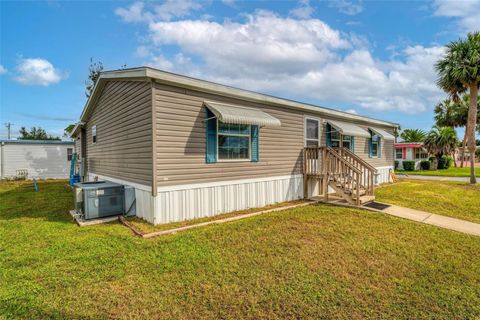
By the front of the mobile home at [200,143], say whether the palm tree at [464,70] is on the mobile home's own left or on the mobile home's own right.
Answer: on the mobile home's own left

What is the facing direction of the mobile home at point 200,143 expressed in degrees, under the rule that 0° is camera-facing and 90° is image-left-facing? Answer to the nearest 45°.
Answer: approximately 315°

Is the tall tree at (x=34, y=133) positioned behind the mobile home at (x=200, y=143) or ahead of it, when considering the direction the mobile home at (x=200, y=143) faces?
behind

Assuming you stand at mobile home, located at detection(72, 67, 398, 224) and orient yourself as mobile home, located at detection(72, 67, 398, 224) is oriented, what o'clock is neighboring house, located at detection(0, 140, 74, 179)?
The neighboring house is roughly at 6 o'clock from the mobile home.

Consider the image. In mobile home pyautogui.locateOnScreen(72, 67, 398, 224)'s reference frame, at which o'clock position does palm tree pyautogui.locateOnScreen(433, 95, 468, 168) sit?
The palm tree is roughly at 9 o'clock from the mobile home.

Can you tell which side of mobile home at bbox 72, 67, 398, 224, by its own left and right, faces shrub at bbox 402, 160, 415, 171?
left

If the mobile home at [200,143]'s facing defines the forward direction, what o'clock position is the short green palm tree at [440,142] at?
The short green palm tree is roughly at 9 o'clock from the mobile home.

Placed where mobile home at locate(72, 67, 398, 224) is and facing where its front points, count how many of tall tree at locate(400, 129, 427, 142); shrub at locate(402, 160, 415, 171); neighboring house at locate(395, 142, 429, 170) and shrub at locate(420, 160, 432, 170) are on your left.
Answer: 4

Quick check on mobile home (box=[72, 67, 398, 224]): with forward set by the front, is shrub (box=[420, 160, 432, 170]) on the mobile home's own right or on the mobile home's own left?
on the mobile home's own left

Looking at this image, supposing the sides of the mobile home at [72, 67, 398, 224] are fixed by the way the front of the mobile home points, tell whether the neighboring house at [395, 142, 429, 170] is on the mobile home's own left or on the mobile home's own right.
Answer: on the mobile home's own left

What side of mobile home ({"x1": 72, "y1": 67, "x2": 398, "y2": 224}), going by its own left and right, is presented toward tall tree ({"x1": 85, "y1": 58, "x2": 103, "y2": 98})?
back
